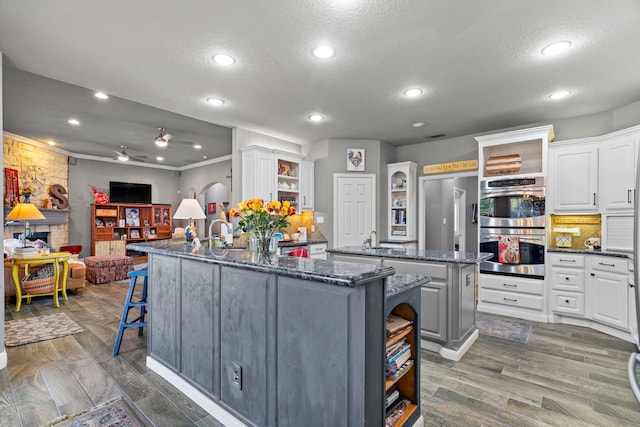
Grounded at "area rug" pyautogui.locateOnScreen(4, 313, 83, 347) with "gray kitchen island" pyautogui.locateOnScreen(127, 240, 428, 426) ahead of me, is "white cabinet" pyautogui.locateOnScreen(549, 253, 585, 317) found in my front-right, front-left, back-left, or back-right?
front-left

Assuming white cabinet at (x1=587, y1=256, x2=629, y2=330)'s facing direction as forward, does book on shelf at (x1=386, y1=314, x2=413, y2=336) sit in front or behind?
in front

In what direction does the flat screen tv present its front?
toward the camera

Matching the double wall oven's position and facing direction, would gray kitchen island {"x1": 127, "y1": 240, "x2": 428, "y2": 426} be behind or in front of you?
in front

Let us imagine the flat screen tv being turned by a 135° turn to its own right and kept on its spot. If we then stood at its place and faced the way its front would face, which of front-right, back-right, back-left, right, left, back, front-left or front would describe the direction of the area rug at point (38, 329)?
back-left

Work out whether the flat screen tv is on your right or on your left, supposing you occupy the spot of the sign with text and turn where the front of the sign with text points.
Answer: on your right

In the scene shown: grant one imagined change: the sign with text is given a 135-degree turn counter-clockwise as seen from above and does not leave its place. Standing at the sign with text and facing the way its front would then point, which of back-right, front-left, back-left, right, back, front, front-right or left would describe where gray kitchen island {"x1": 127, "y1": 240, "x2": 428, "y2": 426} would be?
back-right

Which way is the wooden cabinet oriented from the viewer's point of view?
toward the camera

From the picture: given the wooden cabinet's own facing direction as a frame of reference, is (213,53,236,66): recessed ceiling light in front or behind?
in front

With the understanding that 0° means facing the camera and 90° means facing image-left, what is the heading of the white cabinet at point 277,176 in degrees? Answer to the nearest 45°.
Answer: approximately 315°

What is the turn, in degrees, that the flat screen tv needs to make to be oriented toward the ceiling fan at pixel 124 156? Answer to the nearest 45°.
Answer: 0° — it already faces it

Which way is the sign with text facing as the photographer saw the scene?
facing the viewer

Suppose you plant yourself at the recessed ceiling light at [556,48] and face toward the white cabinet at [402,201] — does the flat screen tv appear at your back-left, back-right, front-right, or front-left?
front-left

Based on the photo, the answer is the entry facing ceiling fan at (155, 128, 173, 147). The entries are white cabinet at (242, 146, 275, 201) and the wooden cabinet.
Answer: the wooden cabinet

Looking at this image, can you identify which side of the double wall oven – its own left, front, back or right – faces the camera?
front

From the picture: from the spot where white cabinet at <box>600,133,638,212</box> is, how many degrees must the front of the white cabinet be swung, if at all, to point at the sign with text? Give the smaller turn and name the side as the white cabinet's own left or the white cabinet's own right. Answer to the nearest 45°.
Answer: approximately 45° to the white cabinet's own right
